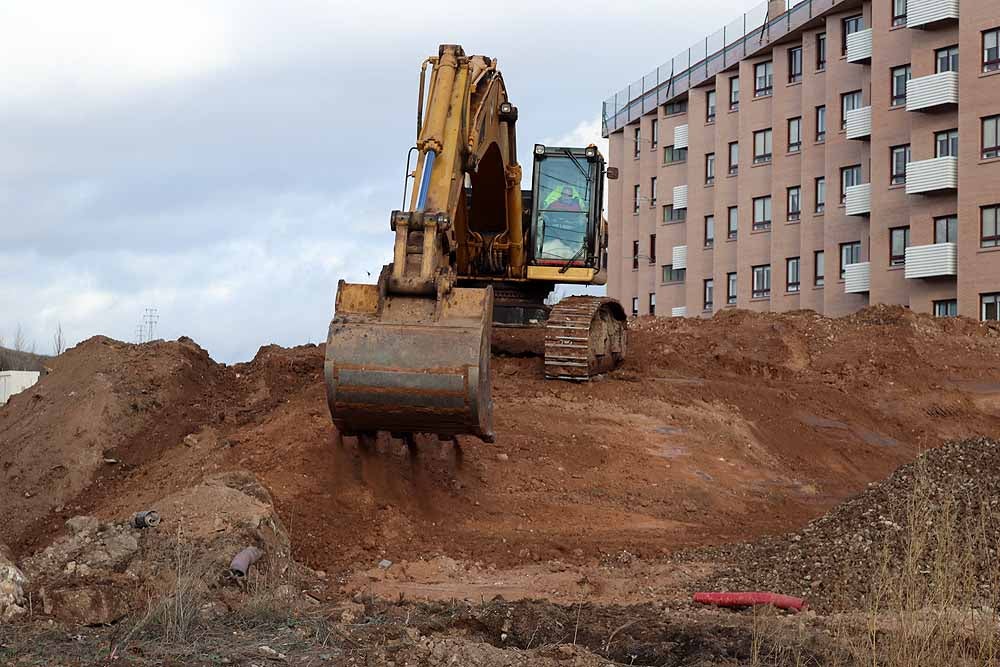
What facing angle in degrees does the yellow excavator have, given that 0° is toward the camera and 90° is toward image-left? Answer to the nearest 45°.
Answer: approximately 0°

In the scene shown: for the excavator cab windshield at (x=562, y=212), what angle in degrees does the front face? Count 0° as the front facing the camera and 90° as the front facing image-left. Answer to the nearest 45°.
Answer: approximately 0°

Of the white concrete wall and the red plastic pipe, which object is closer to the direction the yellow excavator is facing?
the red plastic pipe

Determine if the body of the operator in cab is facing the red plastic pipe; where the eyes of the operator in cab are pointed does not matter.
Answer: yes

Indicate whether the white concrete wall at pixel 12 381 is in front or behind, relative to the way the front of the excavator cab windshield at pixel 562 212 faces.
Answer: behind

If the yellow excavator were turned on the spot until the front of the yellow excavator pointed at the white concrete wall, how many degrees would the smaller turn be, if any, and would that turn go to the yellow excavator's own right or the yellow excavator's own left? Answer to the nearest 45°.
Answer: approximately 135° to the yellow excavator's own right

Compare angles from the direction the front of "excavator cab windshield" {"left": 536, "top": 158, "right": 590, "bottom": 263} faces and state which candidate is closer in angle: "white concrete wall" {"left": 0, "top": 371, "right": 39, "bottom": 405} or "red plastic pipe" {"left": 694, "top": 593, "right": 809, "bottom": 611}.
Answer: the red plastic pipe

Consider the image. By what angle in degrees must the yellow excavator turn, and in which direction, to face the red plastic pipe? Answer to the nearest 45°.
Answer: approximately 45° to its left
